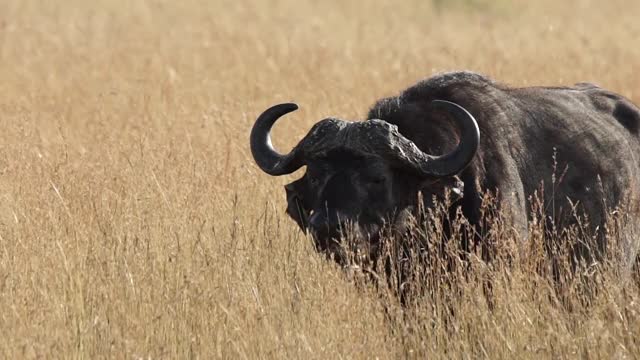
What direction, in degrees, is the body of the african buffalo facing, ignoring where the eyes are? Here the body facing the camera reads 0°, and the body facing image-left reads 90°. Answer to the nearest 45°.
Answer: approximately 45°
